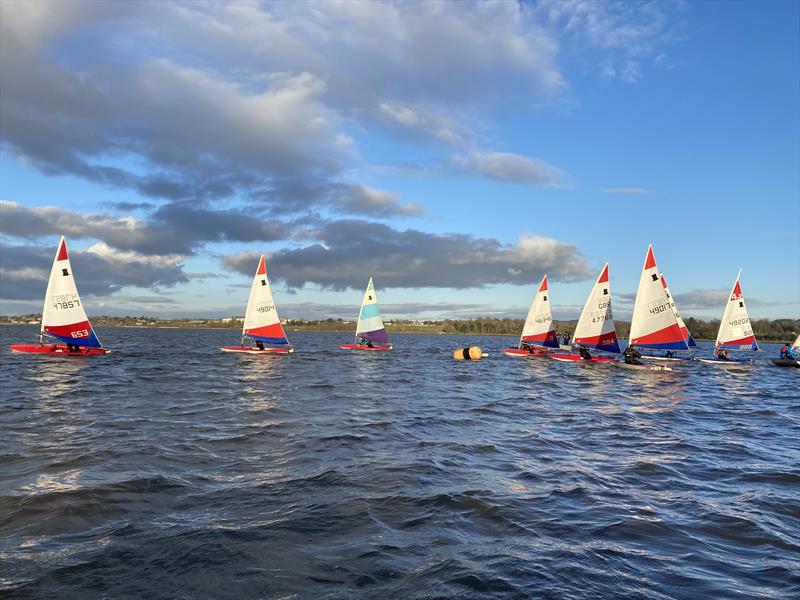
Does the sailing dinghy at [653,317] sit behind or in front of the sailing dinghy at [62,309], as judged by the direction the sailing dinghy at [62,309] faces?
behind

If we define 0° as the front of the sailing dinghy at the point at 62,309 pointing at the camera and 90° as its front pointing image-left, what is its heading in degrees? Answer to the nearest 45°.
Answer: approximately 90°

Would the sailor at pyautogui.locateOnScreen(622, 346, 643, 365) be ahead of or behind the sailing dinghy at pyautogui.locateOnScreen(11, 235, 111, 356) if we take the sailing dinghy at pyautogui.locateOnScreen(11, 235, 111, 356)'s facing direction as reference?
behind
